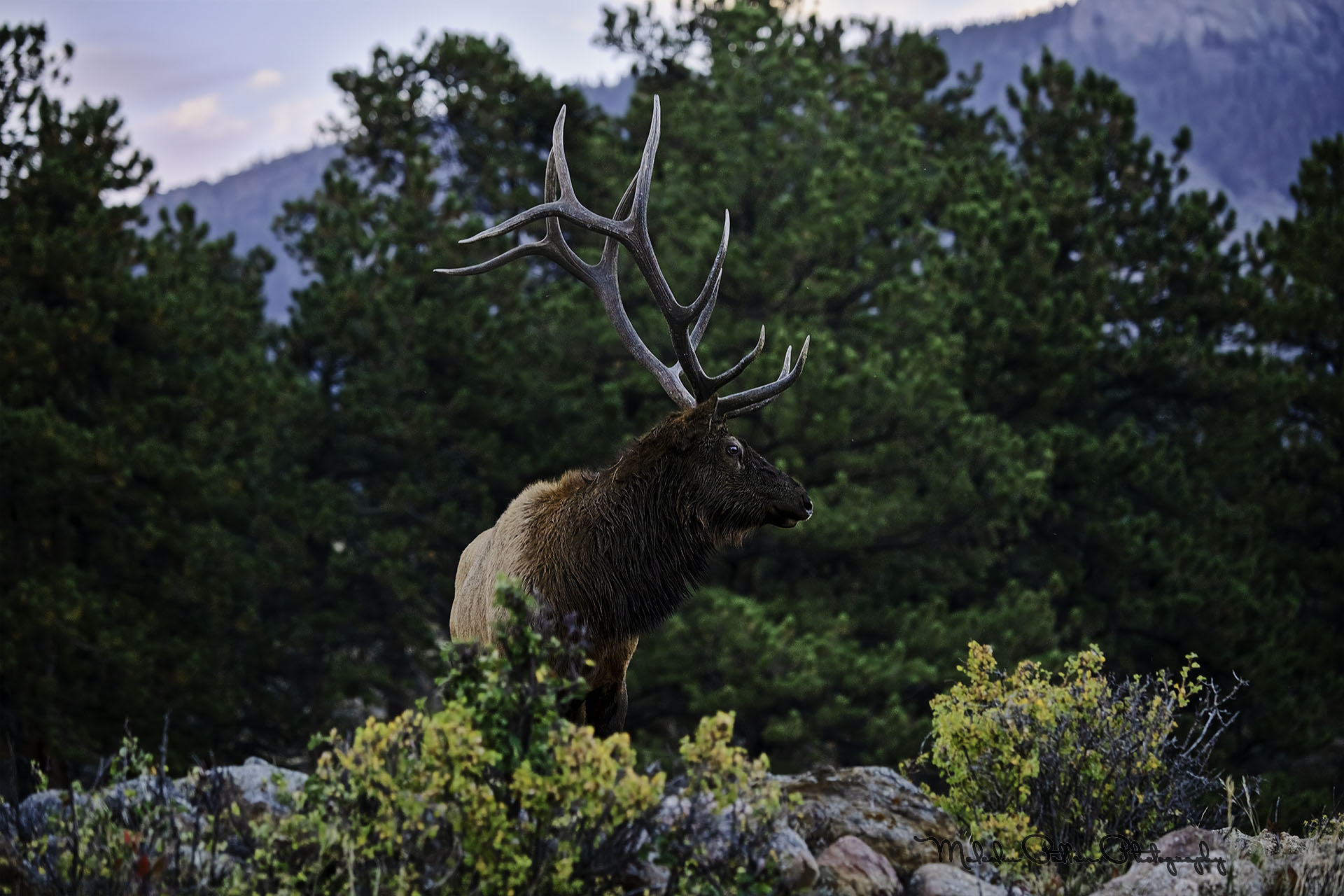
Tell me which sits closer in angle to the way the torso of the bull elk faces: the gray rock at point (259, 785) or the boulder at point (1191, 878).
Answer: the boulder

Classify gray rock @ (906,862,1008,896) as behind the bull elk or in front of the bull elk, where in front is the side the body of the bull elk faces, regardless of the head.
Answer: in front

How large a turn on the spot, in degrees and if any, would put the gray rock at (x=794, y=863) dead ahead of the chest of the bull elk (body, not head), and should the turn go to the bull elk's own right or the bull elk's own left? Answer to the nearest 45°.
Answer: approximately 45° to the bull elk's own right

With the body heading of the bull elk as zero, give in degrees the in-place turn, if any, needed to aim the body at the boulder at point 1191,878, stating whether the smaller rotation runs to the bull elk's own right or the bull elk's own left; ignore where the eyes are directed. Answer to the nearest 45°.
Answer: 0° — it already faces it

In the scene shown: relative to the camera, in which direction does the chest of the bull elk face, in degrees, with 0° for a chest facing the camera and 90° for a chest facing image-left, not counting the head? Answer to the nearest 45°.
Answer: approximately 315°

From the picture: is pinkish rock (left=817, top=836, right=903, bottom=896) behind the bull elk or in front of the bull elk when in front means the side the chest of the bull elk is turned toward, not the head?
in front
